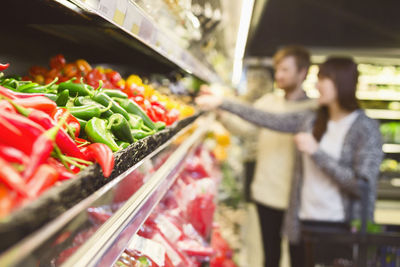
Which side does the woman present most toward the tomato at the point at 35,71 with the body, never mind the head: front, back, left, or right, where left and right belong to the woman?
front

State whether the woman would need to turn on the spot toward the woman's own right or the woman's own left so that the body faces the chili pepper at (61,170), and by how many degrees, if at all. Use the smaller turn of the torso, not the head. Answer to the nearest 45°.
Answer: approximately 45° to the woman's own left

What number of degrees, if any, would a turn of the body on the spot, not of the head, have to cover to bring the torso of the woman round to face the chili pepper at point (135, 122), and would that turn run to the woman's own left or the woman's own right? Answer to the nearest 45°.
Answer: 0° — they already face it

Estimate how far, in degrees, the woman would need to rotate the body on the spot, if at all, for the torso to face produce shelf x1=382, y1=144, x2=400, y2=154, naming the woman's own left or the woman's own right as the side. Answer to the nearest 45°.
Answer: approximately 135° to the woman's own right

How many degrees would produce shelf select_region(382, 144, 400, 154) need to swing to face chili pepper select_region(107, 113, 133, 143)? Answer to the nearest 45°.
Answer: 0° — it already faces it

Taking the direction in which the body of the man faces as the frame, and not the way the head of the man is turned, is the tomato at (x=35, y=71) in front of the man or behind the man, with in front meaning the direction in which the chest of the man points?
in front

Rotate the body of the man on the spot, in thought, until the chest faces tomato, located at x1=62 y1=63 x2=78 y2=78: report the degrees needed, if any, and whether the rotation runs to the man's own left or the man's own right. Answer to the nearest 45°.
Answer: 0° — they already face it

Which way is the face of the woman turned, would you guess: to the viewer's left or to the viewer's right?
to the viewer's left

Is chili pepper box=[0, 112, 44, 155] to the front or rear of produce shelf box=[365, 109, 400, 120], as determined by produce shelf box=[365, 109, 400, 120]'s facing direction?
to the front

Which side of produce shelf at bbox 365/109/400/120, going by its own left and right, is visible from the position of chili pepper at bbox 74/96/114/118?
front
